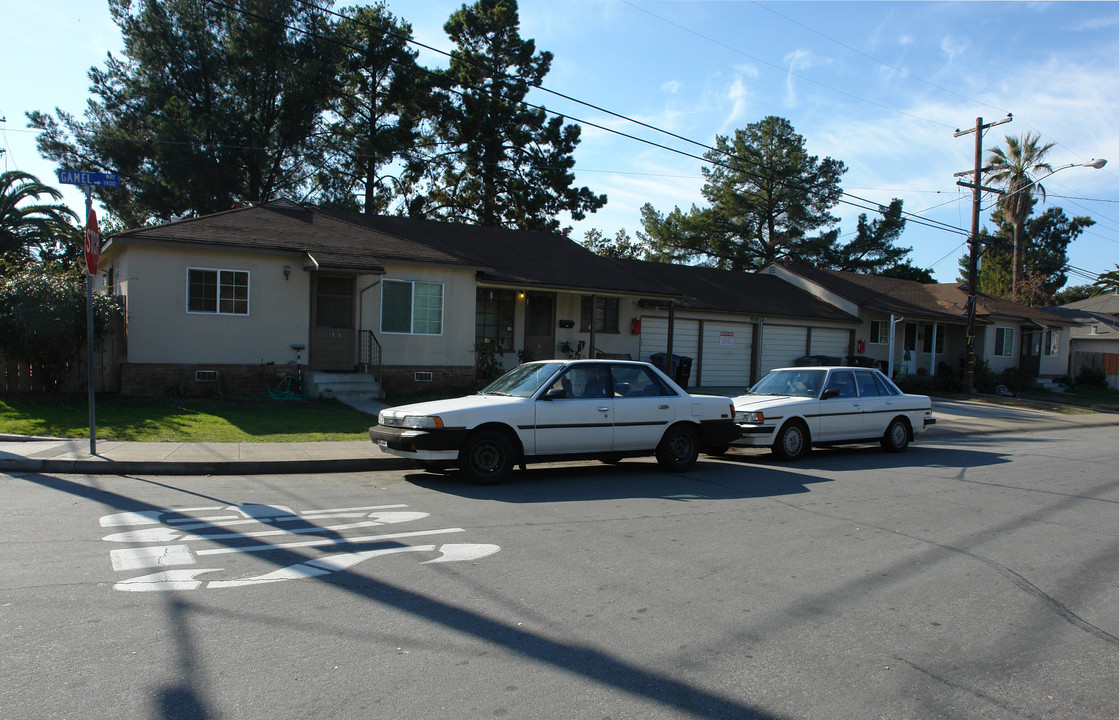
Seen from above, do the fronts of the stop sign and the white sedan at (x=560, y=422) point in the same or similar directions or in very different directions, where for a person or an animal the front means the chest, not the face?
very different directions

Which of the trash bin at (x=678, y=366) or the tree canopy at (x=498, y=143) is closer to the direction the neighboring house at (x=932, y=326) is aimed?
the trash bin

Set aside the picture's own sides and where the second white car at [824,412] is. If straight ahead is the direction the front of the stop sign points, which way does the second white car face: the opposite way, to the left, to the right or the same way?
the opposite way

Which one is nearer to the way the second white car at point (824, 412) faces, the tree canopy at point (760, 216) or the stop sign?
the stop sign

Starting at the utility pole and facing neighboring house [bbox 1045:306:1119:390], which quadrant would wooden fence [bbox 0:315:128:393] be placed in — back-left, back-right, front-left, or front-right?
back-left

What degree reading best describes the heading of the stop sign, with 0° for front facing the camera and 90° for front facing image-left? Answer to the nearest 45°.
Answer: approximately 270°

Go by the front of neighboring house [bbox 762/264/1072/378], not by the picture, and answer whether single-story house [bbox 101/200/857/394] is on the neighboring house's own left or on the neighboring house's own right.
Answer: on the neighboring house's own right

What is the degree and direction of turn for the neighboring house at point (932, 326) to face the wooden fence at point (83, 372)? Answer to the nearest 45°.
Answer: approximately 90° to its right

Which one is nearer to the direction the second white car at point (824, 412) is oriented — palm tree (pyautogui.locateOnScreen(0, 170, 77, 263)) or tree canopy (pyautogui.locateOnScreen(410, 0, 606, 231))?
the palm tree
